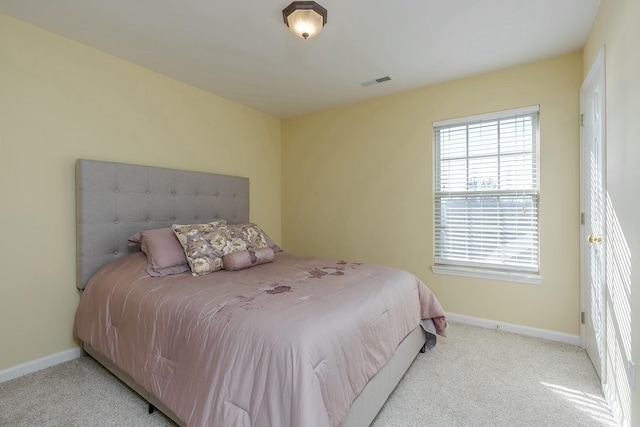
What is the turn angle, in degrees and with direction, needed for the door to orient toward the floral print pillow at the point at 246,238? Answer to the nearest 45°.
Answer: approximately 45° to its left

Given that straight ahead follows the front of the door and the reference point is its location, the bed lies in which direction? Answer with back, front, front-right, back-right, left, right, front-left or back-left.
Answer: front-left

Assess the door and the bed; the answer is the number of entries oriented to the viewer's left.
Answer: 1

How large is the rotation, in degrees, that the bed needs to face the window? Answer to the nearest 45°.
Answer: approximately 45° to its left

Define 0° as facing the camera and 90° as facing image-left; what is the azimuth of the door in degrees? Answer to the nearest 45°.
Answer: approximately 90°

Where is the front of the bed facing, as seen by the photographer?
facing the viewer and to the right of the viewer

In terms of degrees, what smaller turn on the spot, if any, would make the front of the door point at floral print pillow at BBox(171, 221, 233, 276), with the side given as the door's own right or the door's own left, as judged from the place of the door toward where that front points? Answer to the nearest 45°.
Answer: approximately 45° to the door's own left

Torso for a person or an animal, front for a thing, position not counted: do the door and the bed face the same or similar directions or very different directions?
very different directions
